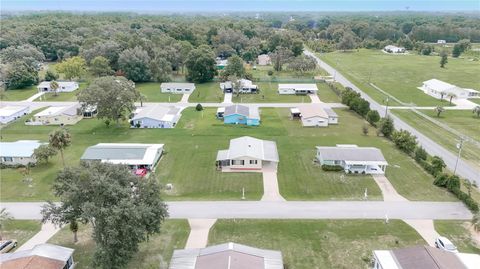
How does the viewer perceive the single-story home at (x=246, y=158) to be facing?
facing the viewer

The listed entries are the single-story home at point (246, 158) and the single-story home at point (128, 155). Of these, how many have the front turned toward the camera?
2

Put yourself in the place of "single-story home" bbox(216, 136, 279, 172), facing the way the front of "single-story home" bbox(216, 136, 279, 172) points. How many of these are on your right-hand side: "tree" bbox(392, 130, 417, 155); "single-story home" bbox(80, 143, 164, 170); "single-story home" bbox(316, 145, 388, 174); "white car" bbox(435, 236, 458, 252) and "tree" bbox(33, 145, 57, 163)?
2

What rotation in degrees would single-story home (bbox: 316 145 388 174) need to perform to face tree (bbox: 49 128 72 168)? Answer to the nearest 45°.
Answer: approximately 90° to its right

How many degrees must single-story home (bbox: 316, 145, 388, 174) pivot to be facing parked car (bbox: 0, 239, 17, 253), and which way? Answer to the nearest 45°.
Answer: approximately 45° to its right

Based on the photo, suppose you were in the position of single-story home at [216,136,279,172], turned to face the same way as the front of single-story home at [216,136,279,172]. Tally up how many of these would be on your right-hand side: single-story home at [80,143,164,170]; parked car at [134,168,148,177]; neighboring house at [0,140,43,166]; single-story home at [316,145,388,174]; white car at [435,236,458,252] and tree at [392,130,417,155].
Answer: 3

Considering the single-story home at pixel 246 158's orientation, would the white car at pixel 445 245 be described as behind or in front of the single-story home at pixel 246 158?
in front

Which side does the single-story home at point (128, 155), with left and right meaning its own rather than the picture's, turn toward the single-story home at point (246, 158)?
left

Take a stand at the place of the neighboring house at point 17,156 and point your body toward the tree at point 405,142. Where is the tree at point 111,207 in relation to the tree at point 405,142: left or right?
right

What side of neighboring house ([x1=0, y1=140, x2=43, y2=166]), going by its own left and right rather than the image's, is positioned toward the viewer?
front

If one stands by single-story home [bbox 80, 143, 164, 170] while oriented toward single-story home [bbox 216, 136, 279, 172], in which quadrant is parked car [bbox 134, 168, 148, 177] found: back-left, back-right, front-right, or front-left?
front-right

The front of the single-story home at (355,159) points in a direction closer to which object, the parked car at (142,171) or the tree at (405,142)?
the parked car

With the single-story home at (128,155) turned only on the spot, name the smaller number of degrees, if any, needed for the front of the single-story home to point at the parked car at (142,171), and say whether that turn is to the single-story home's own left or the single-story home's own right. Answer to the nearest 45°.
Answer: approximately 45° to the single-story home's own left

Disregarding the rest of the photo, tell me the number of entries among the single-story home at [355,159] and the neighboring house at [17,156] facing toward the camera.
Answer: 2

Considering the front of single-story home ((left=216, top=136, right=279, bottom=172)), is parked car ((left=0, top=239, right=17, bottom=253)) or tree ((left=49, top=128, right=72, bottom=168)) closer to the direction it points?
the parked car

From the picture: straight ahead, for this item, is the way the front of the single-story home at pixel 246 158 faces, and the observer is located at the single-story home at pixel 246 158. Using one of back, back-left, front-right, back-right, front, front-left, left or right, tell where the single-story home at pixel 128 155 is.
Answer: right

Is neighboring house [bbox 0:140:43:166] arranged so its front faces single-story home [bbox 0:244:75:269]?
yes

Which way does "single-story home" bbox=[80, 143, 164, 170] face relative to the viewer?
toward the camera
